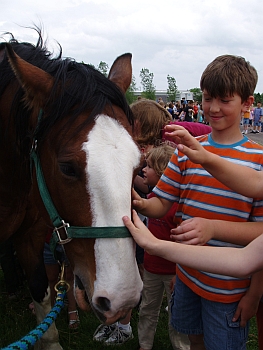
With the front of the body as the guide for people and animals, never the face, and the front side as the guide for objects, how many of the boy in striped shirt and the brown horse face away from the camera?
0

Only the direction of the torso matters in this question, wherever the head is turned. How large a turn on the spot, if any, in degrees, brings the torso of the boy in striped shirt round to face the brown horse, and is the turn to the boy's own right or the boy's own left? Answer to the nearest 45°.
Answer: approximately 45° to the boy's own right

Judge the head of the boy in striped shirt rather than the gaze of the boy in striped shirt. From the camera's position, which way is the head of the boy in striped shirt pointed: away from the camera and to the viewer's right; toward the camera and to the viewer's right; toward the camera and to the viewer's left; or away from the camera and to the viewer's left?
toward the camera and to the viewer's left

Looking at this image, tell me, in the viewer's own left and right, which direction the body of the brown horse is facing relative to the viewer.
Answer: facing the viewer and to the right of the viewer

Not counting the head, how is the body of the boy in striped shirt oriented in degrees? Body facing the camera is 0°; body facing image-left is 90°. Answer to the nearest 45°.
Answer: approximately 45°
